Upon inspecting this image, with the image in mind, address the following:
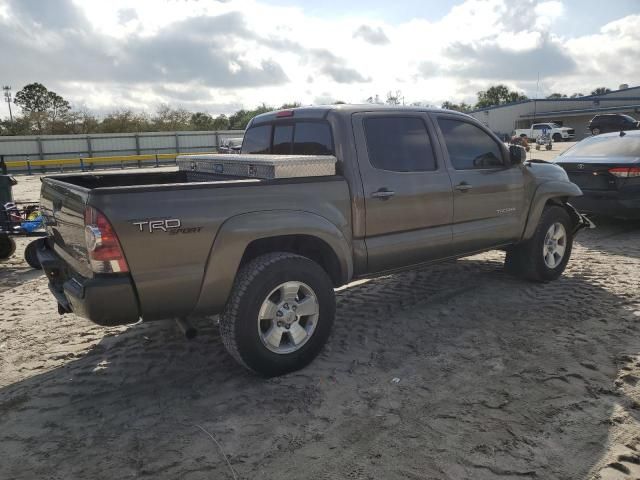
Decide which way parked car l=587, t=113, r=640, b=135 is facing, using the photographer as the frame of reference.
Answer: facing to the right of the viewer

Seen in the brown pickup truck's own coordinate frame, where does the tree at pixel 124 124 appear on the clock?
The tree is roughly at 10 o'clock from the brown pickup truck.

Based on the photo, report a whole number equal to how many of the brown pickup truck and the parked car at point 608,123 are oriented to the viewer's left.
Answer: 0

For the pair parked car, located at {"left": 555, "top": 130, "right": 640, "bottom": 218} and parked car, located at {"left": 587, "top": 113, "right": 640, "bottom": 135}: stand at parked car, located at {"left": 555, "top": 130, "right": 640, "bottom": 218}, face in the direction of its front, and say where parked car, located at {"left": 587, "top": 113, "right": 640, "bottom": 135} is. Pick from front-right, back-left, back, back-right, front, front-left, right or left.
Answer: front-left

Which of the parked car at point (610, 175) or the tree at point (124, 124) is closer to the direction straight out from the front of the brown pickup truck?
the parked car

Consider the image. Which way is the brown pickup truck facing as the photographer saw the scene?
facing away from the viewer and to the right of the viewer

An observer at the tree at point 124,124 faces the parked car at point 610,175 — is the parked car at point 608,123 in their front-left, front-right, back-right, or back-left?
front-left

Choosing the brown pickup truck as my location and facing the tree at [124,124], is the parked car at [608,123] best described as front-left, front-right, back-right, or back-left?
front-right

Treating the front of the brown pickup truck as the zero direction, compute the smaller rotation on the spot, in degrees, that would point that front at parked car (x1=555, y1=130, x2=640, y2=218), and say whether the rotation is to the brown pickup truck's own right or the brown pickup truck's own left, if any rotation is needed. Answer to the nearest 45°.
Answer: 0° — it already faces it

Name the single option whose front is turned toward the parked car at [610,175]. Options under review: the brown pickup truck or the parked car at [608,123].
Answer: the brown pickup truck

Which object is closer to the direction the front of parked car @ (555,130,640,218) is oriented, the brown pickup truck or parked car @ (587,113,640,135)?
the parked car

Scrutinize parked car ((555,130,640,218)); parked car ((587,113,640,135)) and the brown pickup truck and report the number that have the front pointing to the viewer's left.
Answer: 0

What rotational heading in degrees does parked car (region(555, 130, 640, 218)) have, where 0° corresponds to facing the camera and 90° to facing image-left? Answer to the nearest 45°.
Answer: approximately 225°
